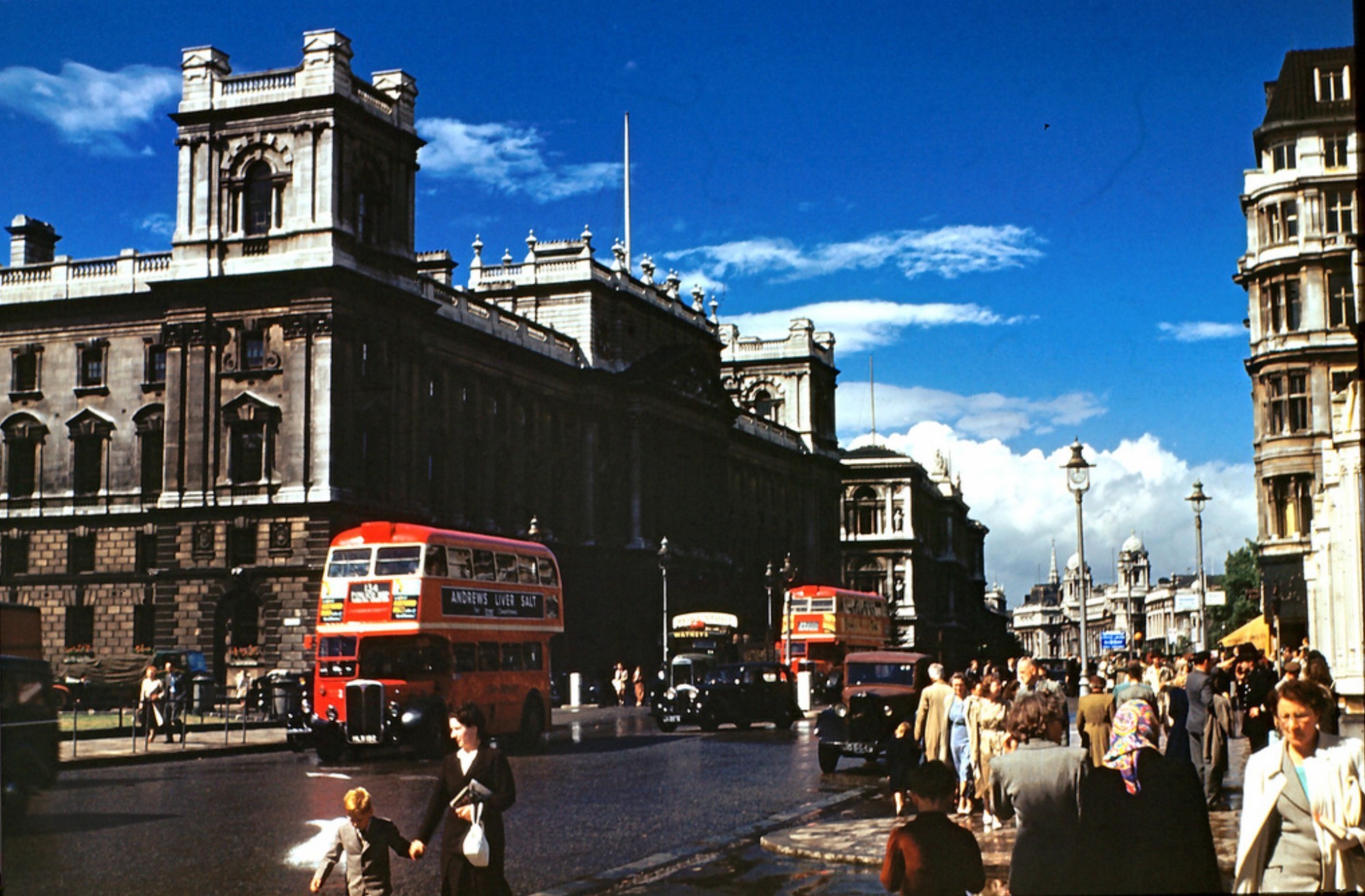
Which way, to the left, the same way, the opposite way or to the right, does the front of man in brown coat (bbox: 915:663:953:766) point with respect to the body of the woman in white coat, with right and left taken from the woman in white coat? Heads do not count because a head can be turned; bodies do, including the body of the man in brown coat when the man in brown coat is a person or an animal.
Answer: the opposite way

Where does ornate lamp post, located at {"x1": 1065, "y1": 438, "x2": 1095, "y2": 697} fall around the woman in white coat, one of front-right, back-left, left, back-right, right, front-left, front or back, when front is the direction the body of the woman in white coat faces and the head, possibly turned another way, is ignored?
back

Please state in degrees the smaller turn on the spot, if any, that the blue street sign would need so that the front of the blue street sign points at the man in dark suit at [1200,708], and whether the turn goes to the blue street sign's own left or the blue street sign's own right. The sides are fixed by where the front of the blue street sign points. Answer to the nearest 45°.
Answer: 0° — it already faces them

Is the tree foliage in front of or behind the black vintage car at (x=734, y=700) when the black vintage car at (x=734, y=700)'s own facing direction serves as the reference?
behind

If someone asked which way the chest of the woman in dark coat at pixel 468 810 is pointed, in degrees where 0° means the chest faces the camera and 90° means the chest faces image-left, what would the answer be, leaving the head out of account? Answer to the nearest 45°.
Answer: approximately 45°

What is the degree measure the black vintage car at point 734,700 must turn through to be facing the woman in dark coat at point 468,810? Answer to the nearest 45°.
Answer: approximately 45° to its left

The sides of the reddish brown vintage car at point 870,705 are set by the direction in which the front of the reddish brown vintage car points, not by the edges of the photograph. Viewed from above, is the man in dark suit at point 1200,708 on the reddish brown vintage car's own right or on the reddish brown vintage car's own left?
on the reddish brown vintage car's own left

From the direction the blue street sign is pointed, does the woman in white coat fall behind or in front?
in front

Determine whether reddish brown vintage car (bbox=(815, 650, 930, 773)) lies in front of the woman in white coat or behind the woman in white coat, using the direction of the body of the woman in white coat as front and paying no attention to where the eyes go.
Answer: behind

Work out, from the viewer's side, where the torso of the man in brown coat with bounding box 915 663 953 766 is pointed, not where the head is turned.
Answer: away from the camera
